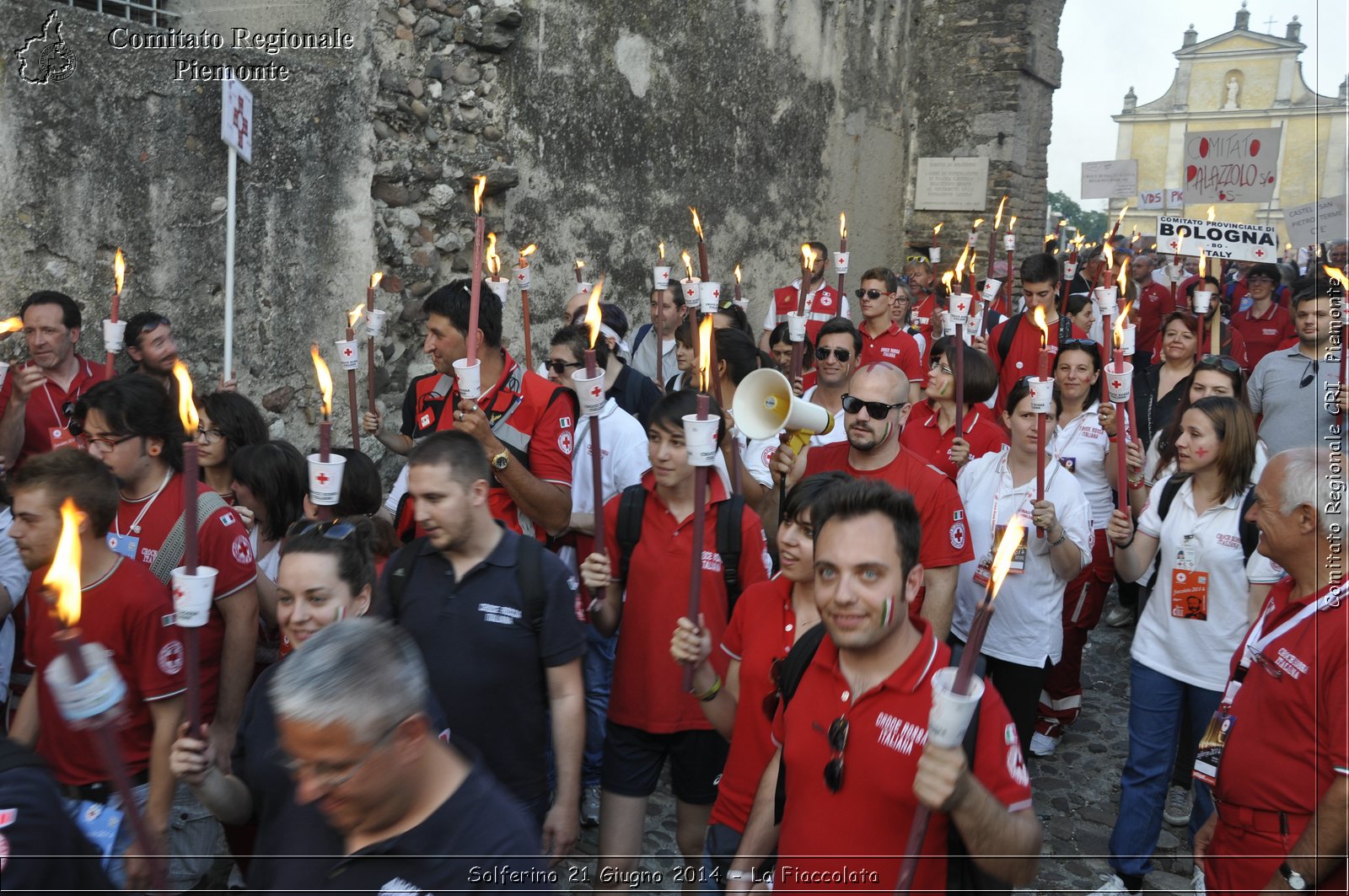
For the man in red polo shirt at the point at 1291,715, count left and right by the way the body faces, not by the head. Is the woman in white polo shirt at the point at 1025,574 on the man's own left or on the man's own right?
on the man's own right

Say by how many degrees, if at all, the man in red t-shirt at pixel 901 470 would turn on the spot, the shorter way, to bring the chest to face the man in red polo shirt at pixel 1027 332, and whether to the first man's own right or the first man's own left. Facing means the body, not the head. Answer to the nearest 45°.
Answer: approximately 135° to the first man's own right

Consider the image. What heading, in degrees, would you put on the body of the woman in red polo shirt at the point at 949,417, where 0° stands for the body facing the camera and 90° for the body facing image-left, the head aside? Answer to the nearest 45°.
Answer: approximately 45°

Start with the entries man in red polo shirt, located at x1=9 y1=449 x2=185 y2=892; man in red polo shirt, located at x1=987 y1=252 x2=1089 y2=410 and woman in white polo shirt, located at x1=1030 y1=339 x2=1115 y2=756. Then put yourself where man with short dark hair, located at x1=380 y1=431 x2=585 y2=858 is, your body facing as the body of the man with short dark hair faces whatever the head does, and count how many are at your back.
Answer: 2

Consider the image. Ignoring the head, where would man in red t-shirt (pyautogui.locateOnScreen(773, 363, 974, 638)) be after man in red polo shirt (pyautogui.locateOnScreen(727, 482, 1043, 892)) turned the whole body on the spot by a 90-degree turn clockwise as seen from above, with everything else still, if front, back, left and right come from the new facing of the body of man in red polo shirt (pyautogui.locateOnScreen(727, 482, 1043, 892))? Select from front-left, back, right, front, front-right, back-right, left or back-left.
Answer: front-right

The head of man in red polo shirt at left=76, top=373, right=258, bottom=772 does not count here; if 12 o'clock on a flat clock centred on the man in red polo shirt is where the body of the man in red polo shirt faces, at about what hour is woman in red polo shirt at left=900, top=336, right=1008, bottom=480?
The woman in red polo shirt is roughly at 7 o'clock from the man in red polo shirt.

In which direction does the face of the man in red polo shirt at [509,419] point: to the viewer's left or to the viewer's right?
to the viewer's left

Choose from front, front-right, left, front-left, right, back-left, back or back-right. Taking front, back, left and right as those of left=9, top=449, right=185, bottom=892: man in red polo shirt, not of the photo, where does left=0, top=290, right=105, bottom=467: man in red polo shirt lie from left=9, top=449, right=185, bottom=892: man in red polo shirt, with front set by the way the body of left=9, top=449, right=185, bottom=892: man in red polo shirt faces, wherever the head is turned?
back-right

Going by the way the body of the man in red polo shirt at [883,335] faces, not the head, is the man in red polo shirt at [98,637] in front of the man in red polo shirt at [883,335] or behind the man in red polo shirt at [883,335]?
in front

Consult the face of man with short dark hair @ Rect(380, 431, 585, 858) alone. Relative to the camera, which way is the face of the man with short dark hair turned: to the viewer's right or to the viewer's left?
to the viewer's left

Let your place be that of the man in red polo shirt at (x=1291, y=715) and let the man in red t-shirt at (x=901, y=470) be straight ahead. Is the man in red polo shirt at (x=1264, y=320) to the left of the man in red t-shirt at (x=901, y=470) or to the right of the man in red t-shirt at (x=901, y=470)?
right
